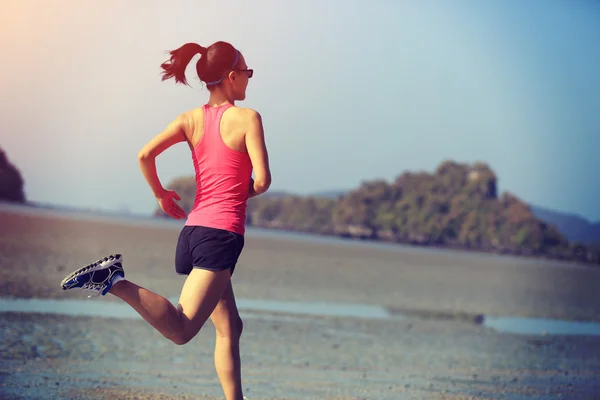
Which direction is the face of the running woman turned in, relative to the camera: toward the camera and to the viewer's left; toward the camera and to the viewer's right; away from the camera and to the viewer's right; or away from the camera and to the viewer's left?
away from the camera and to the viewer's right

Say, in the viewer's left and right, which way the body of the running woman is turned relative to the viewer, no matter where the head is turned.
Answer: facing away from the viewer and to the right of the viewer
